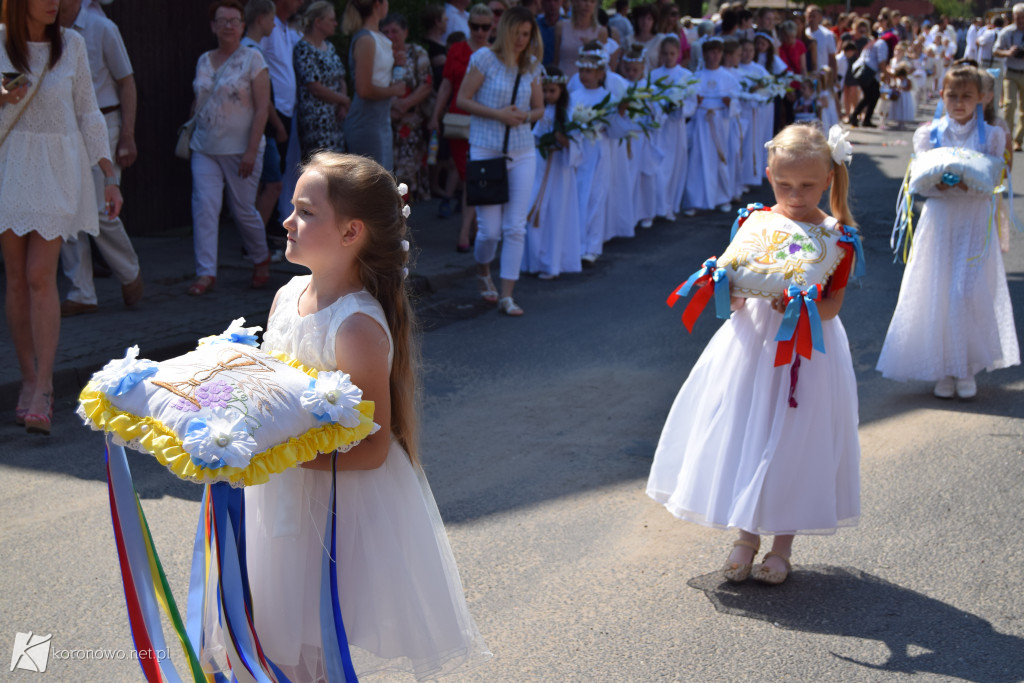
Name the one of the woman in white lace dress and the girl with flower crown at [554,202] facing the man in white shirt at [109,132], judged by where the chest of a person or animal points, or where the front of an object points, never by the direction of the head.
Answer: the girl with flower crown

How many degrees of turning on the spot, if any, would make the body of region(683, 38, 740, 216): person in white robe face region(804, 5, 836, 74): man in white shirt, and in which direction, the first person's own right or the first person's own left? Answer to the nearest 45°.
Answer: approximately 180°

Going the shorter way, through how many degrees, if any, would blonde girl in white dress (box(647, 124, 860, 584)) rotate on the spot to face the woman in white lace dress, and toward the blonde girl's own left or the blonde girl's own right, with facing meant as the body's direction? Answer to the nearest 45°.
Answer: approximately 45° to the blonde girl's own right

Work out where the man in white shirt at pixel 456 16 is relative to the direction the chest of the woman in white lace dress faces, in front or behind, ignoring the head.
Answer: behind

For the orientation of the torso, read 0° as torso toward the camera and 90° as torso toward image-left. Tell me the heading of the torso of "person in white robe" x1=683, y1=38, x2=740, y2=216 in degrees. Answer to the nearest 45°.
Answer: approximately 0°
